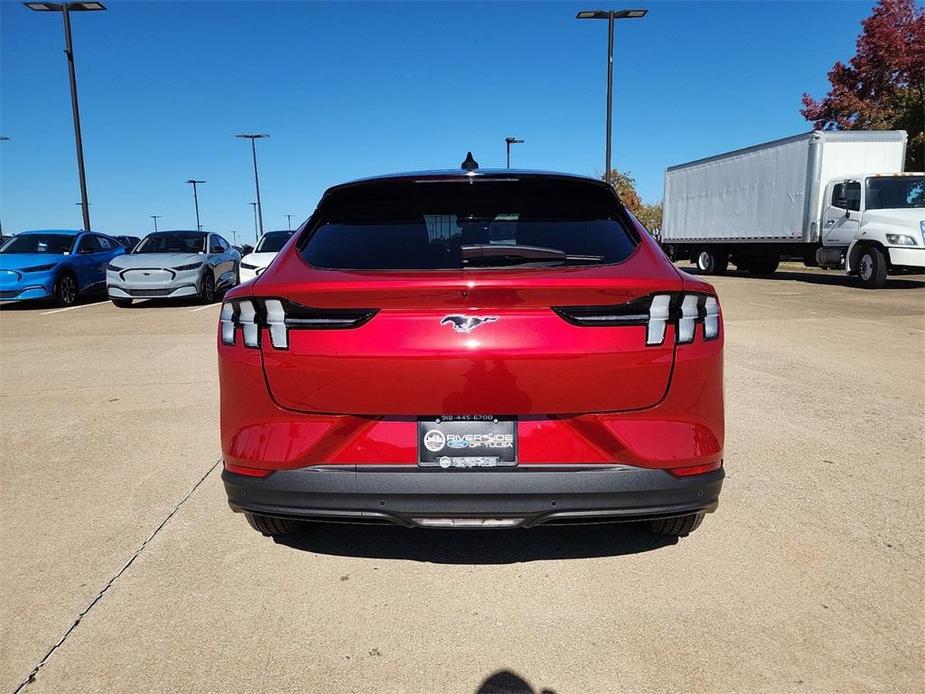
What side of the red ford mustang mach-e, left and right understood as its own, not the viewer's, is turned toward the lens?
back

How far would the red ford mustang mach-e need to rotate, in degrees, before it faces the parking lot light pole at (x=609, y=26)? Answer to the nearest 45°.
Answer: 0° — it already faces it

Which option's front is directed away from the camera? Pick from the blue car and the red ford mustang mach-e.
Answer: the red ford mustang mach-e

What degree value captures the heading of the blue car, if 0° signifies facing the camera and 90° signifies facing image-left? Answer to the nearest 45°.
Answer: approximately 45°

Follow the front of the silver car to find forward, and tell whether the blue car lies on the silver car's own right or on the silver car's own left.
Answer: on the silver car's own right

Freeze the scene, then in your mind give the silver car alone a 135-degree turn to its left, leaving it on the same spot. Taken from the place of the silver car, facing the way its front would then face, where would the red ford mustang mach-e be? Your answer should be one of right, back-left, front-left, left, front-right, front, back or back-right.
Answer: right

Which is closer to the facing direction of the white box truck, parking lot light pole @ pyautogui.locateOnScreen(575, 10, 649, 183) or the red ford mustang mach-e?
the red ford mustang mach-e

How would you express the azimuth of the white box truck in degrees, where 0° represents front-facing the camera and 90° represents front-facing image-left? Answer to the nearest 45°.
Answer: approximately 315°

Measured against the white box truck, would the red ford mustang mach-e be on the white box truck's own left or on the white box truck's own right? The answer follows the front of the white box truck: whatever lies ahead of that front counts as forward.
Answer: on the white box truck's own right

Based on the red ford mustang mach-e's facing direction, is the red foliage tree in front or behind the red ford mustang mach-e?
in front

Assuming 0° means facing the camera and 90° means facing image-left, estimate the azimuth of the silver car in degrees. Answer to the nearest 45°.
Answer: approximately 45°

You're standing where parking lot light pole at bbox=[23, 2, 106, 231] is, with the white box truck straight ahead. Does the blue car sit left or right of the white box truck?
right

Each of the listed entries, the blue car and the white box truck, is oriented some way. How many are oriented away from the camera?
0

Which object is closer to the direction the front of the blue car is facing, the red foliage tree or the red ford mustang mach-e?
the red ford mustang mach-e
